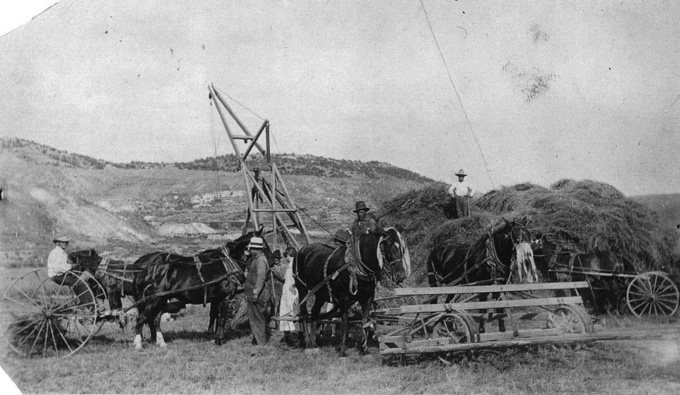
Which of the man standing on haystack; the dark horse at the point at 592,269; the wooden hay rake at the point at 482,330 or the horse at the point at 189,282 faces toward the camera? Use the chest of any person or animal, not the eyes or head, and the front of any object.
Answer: the man standing on haystack

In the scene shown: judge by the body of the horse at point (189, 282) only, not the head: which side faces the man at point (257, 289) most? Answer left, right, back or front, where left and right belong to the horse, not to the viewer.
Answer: front

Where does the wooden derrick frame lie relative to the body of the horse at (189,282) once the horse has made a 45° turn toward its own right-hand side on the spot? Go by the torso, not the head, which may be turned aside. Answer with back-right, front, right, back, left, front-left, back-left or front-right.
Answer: left

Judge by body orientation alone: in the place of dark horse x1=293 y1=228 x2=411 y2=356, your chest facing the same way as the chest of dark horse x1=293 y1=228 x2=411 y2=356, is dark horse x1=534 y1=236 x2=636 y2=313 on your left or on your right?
on your left

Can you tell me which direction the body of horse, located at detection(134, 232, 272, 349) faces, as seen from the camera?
to the viewer's right

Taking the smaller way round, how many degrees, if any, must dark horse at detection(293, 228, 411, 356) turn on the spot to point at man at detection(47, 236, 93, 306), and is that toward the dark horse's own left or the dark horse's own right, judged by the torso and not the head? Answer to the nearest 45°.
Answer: approximately 135° to the dark horse's own right

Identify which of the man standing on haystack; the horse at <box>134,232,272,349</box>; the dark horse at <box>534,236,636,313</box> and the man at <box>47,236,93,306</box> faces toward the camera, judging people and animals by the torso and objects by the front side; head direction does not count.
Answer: the man standing on haystack

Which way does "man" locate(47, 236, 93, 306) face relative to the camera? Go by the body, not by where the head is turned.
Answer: to the viewer's right

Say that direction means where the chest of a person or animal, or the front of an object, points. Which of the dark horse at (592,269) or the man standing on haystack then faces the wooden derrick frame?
the dark horse

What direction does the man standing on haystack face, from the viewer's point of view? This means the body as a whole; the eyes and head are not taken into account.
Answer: toward the camera

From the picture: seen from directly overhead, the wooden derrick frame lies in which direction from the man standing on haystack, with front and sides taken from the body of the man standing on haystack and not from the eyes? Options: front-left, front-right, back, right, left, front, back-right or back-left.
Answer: right

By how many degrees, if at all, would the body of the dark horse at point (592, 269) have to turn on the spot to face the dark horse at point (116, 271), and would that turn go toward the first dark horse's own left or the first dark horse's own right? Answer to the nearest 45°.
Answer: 0° — it already faces it

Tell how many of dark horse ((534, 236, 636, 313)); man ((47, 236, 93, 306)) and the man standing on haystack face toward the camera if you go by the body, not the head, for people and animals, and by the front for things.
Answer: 1

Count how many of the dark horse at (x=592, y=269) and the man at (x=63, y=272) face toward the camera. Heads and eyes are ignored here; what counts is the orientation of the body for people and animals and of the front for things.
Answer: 0
